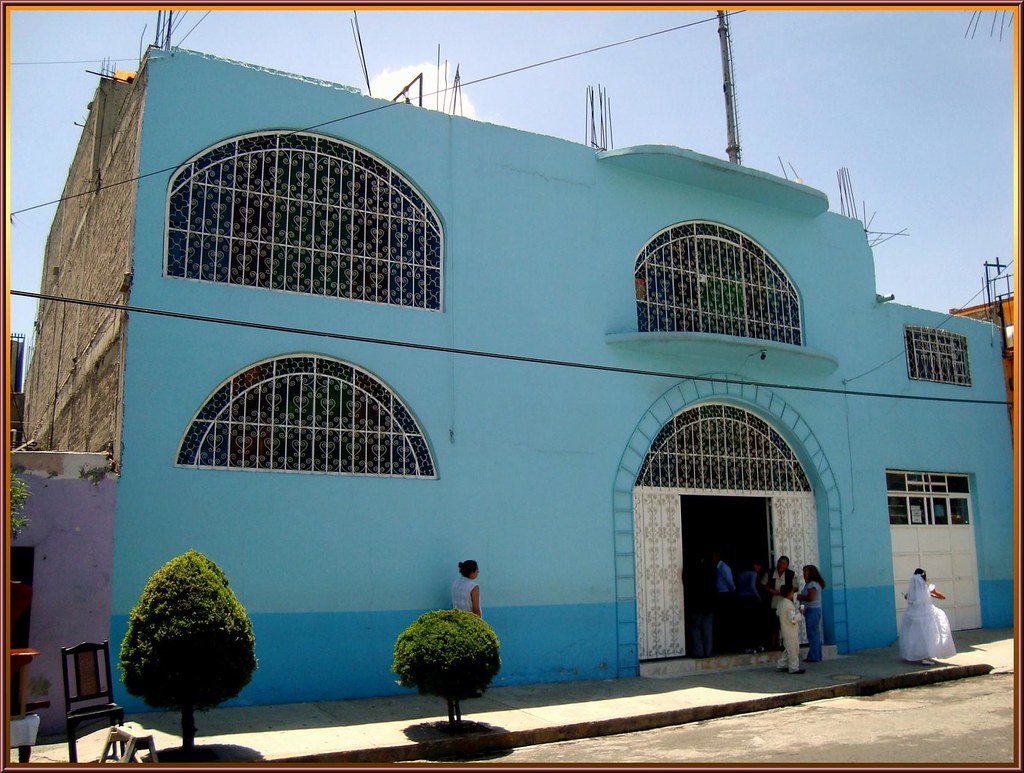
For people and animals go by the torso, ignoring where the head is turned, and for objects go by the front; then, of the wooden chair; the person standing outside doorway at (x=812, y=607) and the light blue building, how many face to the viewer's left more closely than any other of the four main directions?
1

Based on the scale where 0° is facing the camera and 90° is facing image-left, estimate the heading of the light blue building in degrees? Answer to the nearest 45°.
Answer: approximately 315°

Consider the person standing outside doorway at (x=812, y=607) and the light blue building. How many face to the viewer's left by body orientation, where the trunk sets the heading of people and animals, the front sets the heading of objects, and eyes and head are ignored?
1

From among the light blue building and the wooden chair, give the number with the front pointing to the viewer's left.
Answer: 0

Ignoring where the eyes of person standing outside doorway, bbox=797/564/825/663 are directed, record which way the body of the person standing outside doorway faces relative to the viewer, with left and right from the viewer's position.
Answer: facing to the left of the viewer

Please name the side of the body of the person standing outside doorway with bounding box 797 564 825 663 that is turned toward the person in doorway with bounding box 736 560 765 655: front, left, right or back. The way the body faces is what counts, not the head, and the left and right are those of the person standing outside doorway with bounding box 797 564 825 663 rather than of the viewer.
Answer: front
